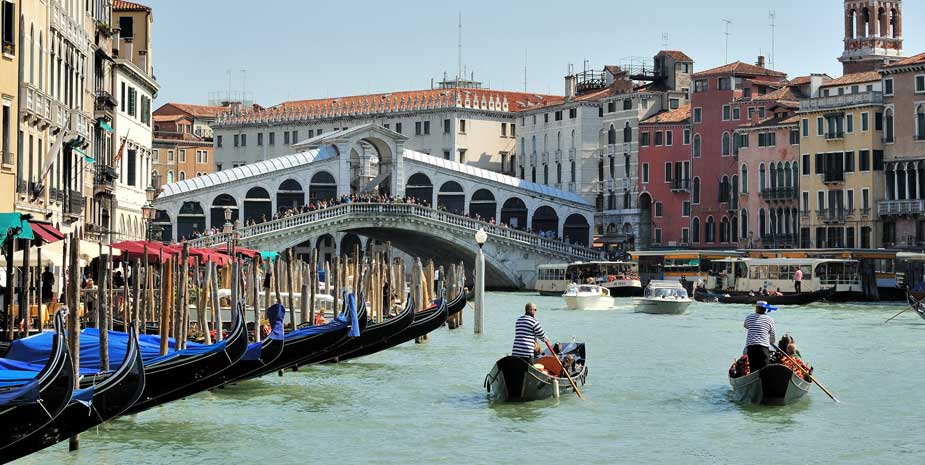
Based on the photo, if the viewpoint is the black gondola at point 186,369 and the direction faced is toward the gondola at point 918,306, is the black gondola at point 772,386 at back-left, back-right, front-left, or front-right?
front-right

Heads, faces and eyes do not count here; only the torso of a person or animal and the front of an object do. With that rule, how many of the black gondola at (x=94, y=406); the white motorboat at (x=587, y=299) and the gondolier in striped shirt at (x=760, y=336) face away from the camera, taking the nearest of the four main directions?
1

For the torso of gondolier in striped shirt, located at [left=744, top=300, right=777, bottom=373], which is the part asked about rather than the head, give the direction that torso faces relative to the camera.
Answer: away from the camera

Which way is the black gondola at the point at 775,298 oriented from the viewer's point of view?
to the viewer's left

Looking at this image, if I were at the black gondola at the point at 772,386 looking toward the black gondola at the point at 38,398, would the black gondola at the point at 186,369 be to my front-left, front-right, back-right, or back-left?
front-right

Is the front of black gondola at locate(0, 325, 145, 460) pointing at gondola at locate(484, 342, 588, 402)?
no

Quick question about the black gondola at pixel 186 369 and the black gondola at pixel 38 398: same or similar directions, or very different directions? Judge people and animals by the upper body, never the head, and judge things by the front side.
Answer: same or similar directions

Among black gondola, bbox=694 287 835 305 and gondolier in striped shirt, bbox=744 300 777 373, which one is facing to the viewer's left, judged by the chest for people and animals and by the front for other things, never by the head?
the black gondola

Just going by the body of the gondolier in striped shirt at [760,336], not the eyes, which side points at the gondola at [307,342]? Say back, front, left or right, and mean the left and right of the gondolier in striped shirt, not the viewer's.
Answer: left

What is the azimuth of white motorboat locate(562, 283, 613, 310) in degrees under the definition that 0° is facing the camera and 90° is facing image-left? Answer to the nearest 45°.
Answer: approximately 45°
